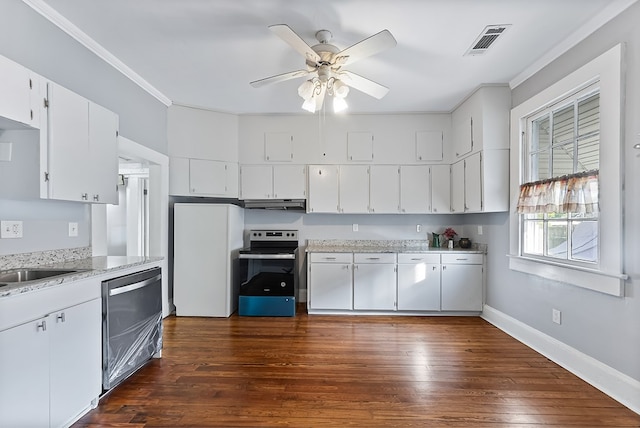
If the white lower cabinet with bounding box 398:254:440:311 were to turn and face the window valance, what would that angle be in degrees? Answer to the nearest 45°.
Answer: approximately 45° to its left

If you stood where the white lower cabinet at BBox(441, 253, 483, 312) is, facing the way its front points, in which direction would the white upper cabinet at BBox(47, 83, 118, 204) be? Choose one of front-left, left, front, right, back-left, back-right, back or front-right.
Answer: front-right

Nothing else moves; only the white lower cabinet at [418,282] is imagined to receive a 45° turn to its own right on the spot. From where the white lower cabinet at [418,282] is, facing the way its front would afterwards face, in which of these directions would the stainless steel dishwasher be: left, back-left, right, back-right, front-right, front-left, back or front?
front

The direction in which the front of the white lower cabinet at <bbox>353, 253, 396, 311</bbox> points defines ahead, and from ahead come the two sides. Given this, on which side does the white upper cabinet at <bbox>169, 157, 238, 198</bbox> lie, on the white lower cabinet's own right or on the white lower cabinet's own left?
on the white lower cabinet's own right

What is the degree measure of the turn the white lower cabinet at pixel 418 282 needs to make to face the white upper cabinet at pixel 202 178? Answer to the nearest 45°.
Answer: approximately 90° to its right

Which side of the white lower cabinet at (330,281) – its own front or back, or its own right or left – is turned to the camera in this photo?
front

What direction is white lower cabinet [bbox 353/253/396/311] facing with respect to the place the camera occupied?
facing the viewer

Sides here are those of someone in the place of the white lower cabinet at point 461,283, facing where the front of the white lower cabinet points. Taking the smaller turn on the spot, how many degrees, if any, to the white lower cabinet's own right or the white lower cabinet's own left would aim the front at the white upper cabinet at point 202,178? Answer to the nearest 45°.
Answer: approximately 90° to the white lower cabinet's own right

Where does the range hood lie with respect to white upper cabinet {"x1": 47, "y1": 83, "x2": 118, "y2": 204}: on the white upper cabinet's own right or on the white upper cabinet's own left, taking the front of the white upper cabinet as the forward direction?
on the white upper cabinet's own left

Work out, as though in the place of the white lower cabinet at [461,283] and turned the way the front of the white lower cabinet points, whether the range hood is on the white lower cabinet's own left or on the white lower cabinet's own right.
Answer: on the white lower cabinet's own right

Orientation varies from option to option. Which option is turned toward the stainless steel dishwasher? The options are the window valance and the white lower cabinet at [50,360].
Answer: the window valance

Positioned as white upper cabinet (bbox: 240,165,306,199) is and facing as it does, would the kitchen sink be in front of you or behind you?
in front

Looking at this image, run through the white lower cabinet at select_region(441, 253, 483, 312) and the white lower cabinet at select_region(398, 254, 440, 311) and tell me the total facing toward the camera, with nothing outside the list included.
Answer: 2
